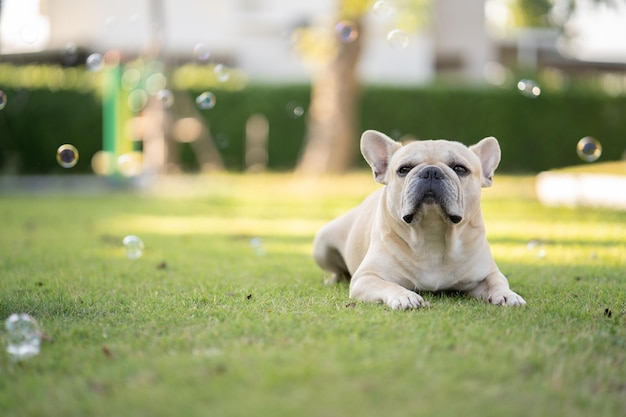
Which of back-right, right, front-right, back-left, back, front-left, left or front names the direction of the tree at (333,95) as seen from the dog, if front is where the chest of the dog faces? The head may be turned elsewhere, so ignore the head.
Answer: back-left

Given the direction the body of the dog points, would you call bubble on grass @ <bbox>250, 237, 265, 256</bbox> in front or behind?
behind

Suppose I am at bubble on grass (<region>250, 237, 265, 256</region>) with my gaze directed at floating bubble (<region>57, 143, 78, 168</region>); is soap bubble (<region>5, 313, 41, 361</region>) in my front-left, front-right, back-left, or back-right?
front-left

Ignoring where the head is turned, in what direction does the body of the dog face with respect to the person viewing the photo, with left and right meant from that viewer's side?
facing the viewer and to the right of the viewer

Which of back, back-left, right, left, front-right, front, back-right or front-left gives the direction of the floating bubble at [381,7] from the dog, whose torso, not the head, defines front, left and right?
back-left

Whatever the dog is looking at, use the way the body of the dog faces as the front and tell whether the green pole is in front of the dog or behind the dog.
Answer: behind
